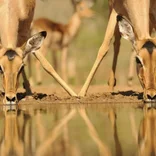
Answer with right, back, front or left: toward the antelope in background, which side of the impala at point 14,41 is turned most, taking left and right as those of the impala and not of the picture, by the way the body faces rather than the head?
back

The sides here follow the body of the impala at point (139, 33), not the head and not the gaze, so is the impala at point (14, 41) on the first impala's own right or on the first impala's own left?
on the first impala's own right

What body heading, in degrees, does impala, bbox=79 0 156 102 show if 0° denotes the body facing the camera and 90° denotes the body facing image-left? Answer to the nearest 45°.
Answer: approximately 0°

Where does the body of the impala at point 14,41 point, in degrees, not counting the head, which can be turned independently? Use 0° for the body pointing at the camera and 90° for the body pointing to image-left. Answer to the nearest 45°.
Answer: approximately 0°

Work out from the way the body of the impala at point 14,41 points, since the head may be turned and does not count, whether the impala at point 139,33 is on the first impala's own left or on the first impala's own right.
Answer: on the first impala's own left
